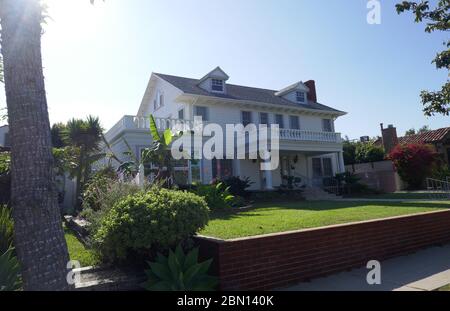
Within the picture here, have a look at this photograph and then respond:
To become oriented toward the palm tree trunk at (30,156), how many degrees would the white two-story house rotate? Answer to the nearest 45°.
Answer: approximately 45° to its right

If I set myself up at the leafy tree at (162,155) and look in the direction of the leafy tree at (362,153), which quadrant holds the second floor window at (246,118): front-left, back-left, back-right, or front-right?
front-left

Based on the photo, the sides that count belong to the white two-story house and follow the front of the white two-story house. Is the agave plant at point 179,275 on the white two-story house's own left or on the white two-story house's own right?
on the white two-story house's own right

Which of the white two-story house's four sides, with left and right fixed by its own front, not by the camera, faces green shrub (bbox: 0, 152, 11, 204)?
right

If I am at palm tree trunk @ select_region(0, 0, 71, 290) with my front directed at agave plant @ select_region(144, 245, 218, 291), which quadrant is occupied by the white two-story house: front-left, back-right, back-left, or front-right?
front-left

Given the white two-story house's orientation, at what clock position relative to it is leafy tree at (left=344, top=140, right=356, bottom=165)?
The leafy tree is roughly at 9 o'clock from the white two-story house.

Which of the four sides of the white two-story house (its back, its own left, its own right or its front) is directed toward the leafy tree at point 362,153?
left

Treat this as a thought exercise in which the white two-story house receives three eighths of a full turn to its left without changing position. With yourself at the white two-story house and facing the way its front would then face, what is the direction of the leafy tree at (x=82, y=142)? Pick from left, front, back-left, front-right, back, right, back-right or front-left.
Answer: back-left

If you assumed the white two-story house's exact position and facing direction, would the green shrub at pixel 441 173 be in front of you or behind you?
in front

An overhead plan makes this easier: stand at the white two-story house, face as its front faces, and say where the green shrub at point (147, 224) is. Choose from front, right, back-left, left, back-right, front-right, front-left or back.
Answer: front-right

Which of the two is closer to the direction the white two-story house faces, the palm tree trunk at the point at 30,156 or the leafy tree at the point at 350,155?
the palm tree trunk

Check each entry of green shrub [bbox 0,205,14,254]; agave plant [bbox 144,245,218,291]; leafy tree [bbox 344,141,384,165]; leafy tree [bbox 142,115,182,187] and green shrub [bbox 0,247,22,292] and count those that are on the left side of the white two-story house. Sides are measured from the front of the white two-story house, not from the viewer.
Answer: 1

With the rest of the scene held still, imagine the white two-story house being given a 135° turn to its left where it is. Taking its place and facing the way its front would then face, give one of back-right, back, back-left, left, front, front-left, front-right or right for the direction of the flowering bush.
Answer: right

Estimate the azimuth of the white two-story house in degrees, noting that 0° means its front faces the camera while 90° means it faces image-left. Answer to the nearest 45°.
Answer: approximately 315°
